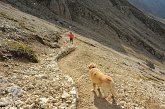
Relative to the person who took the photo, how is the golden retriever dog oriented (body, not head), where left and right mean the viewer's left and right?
facing away from the viewer and to the left of the viewer

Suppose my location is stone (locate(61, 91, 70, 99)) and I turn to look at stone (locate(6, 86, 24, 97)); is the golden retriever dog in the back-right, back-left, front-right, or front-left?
back-right

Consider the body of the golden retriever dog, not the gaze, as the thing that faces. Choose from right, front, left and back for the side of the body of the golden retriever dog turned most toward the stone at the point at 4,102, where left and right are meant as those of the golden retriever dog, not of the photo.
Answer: left

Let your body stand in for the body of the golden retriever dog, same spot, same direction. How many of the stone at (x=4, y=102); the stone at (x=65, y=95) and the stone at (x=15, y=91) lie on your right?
0

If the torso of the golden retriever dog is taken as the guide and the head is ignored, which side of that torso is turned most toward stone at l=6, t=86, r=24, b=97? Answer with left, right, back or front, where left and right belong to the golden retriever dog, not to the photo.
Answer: left
